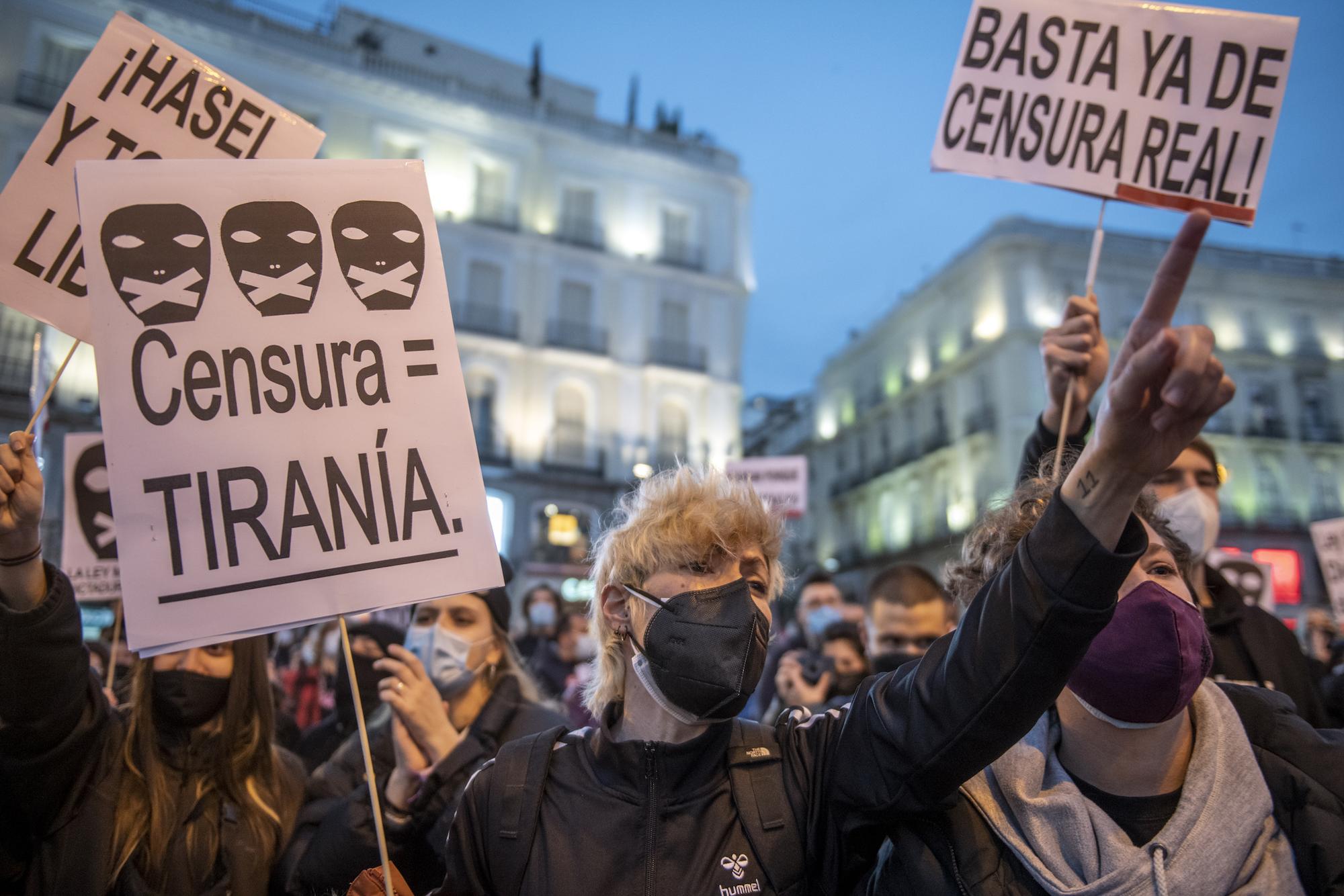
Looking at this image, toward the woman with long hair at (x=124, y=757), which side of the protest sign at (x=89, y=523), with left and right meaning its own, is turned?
front

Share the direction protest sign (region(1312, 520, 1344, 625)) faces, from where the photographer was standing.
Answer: facing the viewer

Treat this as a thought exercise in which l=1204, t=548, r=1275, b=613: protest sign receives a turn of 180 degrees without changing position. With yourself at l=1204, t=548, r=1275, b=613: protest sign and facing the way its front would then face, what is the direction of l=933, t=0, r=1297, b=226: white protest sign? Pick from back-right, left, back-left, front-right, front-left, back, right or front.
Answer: back

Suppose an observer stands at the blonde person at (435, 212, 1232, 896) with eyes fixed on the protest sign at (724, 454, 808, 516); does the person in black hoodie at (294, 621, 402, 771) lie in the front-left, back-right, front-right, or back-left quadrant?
front-left

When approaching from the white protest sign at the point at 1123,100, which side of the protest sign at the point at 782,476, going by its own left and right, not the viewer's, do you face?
front

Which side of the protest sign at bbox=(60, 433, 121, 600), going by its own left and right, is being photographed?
front

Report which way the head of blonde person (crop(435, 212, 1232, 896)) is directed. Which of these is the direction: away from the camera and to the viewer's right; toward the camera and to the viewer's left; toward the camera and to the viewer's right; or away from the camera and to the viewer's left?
toward the camera and to the viewer's right

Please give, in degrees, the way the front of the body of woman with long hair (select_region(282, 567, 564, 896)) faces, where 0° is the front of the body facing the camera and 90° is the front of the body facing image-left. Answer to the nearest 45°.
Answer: approximately 45°

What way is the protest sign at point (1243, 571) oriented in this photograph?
toward the camera

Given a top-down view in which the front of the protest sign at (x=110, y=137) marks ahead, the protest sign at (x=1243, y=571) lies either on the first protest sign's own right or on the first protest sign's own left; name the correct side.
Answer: on the first protest sign's own left

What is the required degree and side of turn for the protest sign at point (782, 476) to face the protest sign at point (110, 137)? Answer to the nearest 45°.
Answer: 0° — it already faces it

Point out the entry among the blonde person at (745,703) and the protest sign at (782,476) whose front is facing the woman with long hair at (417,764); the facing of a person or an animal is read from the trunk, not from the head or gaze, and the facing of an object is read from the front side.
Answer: the protest sign
